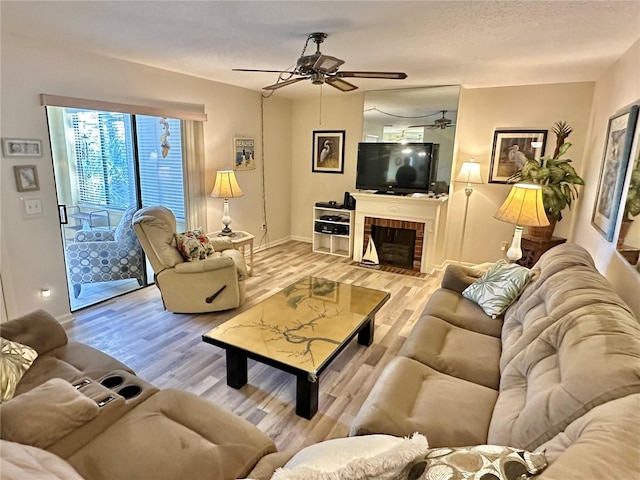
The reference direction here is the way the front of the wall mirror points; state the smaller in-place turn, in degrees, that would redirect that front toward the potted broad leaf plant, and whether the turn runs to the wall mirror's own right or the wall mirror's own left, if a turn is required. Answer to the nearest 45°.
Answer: approximately 45° to the wall mirror's own left

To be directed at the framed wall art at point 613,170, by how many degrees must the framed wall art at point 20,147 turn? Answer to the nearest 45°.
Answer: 0° — it already faces it

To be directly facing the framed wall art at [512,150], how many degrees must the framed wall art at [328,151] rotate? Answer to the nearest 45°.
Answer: approximately 45° to its left

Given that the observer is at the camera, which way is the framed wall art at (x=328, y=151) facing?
facing the viewer

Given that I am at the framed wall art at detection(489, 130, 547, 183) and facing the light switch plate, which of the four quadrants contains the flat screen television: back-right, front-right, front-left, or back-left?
front-right

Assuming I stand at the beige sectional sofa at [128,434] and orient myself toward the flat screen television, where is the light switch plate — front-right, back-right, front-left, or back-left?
front-left

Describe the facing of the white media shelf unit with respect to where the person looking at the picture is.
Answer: facing the viewer and to the left of the viewer

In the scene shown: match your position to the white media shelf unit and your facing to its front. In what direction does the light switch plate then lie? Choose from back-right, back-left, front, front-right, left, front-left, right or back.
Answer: front

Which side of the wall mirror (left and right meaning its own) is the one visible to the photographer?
front

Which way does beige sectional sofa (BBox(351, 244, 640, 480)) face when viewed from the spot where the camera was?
facing to the left of the viewer

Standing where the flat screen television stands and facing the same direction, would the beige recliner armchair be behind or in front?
in front

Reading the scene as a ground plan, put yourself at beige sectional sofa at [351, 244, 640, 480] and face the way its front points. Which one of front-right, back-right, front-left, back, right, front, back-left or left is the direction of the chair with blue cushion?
front

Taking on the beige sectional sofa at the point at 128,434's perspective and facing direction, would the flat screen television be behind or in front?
in front

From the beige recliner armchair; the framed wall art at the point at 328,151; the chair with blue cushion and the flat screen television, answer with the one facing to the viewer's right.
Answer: the beige recliner armchair

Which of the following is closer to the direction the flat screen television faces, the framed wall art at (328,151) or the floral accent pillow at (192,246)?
the floral accent pillow
